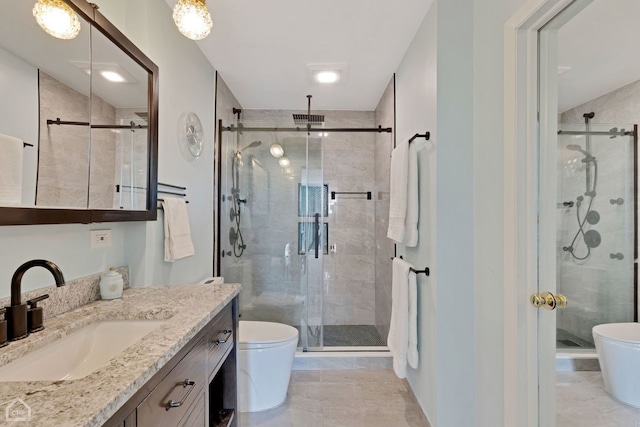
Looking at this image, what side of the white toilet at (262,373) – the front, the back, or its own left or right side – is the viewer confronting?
right

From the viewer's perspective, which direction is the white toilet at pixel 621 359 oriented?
to the viewer's left

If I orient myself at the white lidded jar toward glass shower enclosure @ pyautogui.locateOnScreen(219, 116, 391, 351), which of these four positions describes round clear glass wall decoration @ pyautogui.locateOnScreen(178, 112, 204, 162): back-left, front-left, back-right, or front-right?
front-left

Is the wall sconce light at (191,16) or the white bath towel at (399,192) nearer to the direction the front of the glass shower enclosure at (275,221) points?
the wall sconce light

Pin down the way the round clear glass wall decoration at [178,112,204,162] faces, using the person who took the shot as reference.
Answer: facing the viewer and to the right of the viewer

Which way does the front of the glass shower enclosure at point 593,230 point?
toward the camera

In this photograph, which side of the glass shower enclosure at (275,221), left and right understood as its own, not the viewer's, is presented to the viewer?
front

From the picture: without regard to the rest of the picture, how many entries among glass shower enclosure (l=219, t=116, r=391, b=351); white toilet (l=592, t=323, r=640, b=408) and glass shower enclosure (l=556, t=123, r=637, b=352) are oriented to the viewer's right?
0

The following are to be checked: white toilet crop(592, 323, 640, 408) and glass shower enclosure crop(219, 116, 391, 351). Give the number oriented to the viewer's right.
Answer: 0
